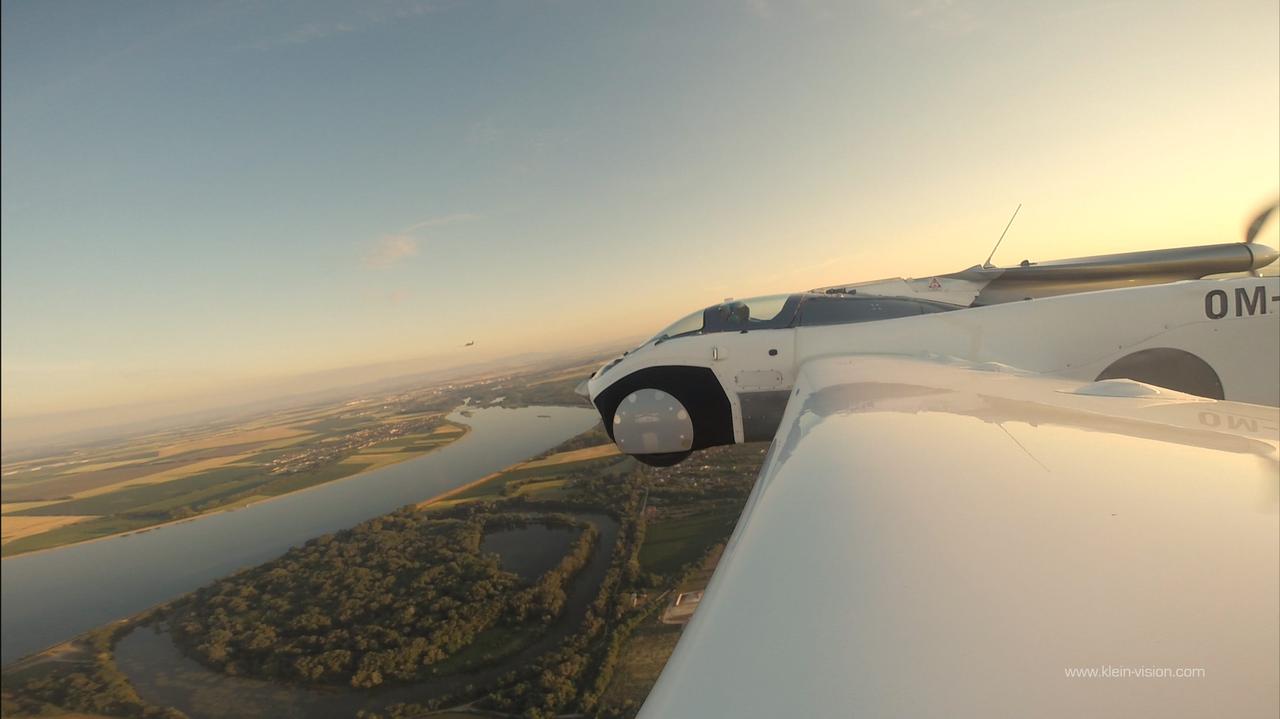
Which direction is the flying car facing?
to the viewer's left
